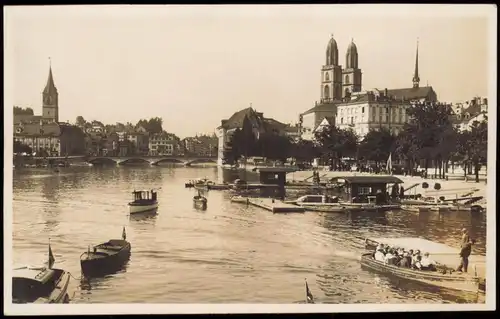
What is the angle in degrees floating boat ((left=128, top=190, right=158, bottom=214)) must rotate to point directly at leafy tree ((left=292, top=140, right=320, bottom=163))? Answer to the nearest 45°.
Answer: approximately 135° to its left

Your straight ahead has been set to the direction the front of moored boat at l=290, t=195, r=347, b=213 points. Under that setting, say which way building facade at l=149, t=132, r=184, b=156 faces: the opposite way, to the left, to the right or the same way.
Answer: to the left

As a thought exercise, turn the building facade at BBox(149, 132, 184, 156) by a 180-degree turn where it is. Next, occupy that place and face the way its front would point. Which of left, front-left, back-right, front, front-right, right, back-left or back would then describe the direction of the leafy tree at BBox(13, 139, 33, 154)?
left

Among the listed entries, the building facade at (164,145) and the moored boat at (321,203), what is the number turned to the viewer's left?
1

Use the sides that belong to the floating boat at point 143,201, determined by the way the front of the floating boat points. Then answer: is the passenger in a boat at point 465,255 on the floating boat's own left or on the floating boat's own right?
on the floating boat's own left

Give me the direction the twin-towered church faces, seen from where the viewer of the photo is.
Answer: facing the viewer and to the left of the viewer

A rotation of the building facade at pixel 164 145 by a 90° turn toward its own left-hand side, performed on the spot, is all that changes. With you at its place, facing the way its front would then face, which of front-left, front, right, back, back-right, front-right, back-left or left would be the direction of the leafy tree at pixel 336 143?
front

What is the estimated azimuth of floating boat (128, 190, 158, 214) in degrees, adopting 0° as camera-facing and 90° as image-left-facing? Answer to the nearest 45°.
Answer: approximately 45°

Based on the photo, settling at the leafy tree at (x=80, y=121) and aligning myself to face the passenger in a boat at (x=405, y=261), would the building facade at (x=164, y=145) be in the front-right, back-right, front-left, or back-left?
front-left

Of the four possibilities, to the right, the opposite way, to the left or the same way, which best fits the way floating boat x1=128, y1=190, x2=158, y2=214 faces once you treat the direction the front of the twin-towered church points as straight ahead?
the same way

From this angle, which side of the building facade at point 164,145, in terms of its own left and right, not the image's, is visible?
front

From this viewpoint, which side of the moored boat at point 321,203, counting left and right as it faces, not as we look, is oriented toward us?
left
